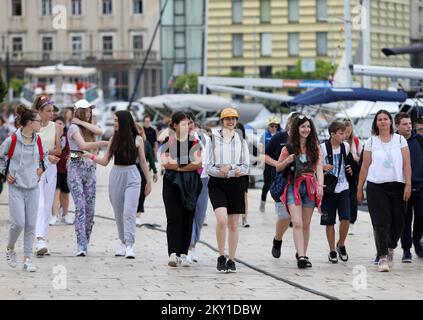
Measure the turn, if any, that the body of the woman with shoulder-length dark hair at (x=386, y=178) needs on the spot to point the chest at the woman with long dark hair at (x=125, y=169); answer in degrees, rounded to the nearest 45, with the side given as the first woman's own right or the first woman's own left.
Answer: approximately 90° to the first woman's own right

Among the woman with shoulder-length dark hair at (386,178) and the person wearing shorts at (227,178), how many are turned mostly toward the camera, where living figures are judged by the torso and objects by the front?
2

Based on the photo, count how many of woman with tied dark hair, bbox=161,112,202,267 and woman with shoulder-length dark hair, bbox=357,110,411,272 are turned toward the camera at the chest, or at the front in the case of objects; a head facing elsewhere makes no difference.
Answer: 2

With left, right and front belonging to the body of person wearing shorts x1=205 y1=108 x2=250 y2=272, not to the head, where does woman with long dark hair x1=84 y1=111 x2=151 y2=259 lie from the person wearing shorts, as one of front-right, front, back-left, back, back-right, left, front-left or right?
back-right

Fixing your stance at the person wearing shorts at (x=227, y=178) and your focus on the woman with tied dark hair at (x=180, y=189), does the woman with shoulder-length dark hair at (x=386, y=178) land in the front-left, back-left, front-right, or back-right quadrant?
back-right

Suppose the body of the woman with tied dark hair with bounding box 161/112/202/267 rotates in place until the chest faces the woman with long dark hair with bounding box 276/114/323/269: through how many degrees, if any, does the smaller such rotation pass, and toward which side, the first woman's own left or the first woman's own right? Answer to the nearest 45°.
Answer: approximately 90° to the first woman's own left

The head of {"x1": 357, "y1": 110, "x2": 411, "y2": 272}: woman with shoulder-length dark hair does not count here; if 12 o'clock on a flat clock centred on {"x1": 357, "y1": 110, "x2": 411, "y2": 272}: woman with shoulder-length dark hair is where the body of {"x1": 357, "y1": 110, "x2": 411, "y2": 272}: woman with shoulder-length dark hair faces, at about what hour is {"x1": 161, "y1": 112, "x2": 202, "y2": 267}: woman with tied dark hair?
{"x1": 161, "y1": 112, "x2": 202, "y2": 267}: woman with tied dark hair is roughly at 3 o'clock from {"x1": 357, "y1": 110, "x2": 411, "y2": 272}: woman with shoulder-length dark hair.

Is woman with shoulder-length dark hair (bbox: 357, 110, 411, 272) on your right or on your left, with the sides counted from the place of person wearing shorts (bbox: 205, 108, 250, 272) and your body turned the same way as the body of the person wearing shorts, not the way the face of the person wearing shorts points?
on your left
